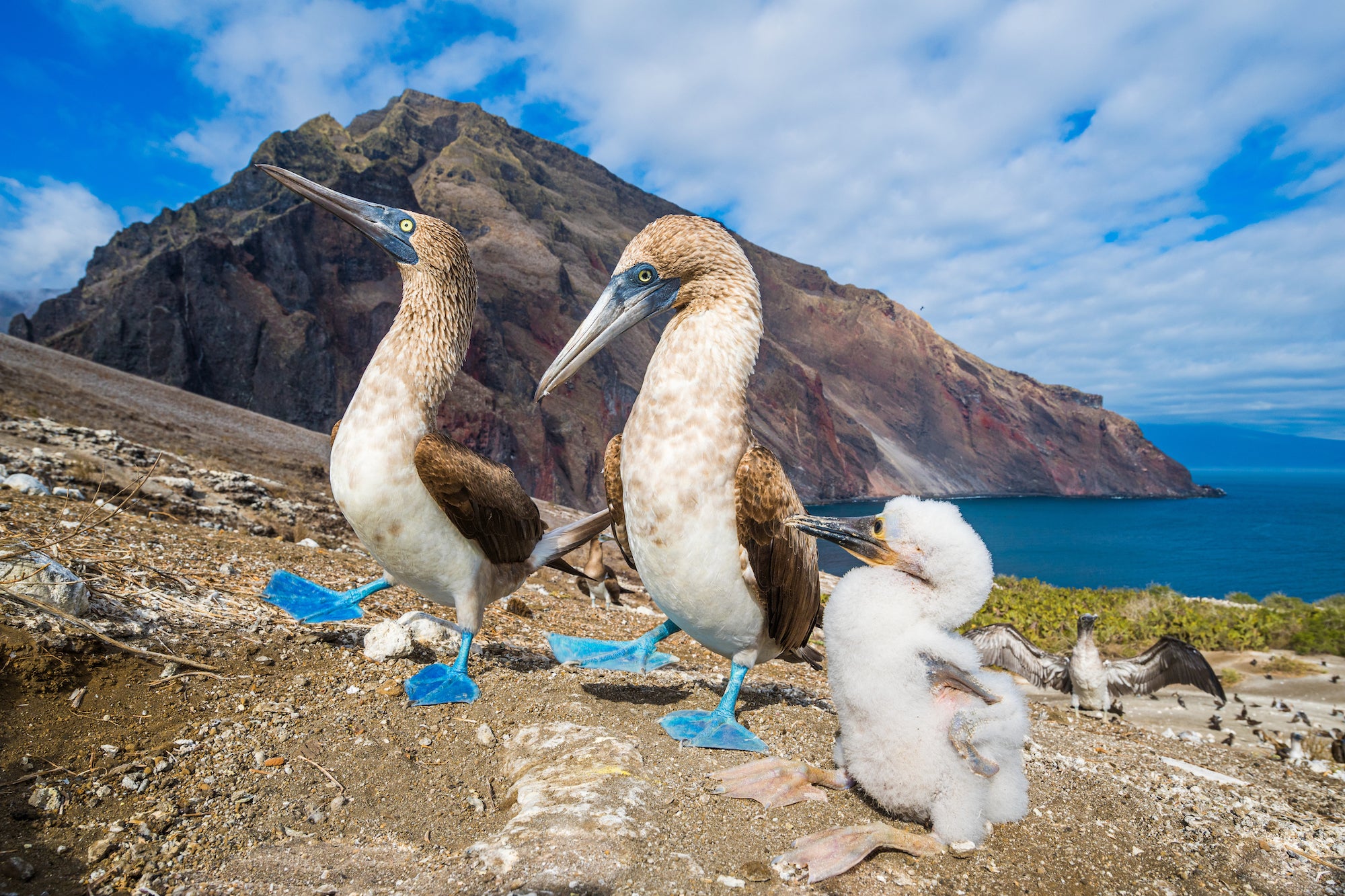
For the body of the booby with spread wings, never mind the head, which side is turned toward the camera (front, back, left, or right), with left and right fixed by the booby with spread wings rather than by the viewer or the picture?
front

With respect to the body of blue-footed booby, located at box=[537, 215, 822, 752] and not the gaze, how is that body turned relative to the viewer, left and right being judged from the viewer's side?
facing the viewer and to the left of the viewer

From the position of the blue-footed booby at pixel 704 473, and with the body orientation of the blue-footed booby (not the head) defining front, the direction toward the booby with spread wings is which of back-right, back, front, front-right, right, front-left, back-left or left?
back

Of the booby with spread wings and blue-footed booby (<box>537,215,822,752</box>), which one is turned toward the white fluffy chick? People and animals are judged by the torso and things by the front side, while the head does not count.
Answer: the booby with spread wings

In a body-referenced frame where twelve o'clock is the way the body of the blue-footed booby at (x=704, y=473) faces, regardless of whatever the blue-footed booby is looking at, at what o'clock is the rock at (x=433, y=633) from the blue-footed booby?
The rock is roughly at 3 o'clock from the blue-footed booby.

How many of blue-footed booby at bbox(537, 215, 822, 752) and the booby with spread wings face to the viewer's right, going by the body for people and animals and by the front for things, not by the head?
0

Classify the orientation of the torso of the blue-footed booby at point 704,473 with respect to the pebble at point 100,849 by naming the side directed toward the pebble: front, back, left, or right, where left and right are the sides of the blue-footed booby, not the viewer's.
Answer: front

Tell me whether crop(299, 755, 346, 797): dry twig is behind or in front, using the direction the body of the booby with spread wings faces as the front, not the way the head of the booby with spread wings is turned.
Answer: in front

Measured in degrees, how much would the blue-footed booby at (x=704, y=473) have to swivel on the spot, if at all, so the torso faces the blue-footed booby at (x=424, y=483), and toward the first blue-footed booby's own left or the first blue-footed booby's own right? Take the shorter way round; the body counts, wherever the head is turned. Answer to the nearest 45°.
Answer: approximately 90° to the first blue-footed booby's own right

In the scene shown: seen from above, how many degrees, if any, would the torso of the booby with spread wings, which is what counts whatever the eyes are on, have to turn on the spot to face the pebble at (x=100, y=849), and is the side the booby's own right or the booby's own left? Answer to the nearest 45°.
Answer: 0° — it already faces it

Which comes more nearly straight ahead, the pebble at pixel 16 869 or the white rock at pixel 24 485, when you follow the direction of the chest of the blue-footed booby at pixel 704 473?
the pebble
